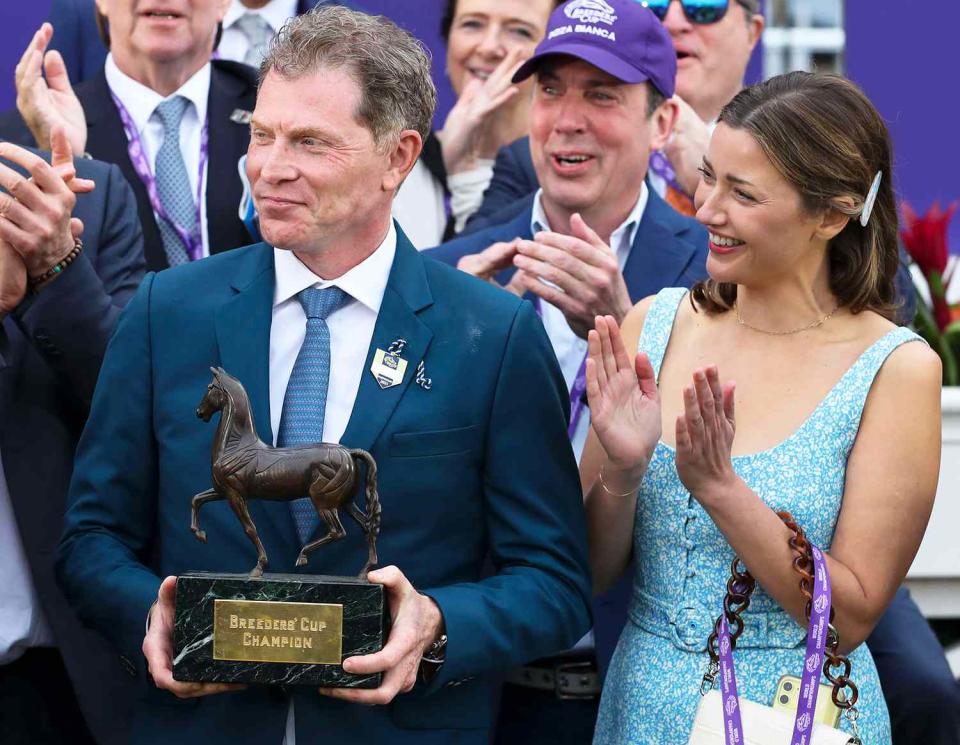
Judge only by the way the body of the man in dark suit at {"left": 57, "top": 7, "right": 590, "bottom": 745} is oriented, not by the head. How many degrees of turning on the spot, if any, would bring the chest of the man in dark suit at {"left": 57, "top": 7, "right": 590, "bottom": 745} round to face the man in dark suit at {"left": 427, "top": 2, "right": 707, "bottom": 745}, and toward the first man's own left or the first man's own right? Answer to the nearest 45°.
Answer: approximately 135° to the first man's own left

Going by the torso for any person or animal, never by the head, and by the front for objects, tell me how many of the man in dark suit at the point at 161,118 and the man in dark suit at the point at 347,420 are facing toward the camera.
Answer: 2

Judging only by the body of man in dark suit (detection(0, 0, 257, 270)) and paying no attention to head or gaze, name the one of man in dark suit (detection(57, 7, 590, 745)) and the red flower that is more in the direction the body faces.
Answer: the man in dark suit

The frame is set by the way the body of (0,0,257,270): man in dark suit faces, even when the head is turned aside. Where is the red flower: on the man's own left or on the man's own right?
on the man's own left

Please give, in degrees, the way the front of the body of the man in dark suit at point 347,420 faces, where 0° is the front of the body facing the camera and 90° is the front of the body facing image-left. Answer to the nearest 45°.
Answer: approximately 0°

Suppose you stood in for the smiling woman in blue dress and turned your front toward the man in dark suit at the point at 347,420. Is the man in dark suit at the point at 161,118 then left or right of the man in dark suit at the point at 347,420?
right

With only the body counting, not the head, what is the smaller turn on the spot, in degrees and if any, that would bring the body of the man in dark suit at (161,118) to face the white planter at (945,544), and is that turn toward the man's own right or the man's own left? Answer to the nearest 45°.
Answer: approximately 90° to the man's own left
